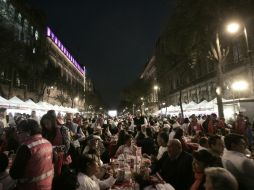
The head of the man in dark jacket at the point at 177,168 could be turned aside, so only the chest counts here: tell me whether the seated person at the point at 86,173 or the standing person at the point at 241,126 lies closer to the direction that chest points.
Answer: the seated person

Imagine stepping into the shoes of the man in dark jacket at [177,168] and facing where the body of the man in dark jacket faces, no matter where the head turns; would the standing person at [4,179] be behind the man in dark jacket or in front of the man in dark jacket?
in front

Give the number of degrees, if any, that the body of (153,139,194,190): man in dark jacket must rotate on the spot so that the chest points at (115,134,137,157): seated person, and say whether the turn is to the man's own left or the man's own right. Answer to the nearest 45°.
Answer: approximately 90° to the man's own right

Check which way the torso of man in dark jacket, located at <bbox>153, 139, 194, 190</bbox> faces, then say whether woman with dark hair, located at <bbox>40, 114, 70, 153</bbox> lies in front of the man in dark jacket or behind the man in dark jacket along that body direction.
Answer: in front

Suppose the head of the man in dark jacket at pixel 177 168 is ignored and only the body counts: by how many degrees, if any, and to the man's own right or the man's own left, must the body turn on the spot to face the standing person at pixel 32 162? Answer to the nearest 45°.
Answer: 0° — they already face them

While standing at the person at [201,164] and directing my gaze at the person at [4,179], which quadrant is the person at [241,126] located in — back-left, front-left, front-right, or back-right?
back-right
